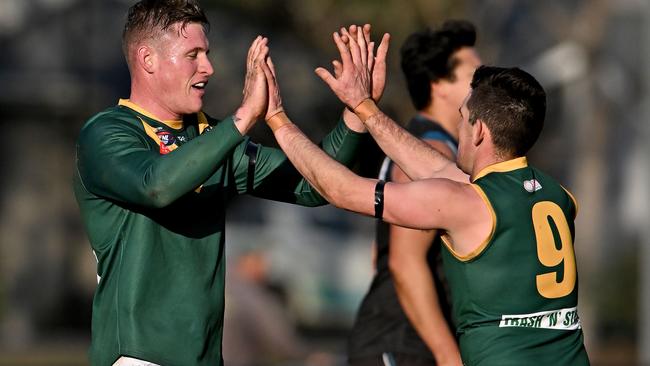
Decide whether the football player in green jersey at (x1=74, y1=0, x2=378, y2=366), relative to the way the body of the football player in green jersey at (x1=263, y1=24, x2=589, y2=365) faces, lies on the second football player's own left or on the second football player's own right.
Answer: on the second football player's own left

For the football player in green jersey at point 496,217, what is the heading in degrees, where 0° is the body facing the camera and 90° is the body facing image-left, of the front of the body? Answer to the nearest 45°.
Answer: approximately 135°

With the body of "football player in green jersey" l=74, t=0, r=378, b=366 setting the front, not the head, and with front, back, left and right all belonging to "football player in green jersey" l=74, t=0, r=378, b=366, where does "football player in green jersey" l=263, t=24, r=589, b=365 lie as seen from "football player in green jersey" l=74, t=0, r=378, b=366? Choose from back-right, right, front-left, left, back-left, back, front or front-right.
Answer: front-left

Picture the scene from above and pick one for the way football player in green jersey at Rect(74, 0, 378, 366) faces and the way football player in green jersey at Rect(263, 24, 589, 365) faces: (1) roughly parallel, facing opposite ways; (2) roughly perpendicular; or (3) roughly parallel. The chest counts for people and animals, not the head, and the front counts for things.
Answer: roughly parallel, facing opposite ways

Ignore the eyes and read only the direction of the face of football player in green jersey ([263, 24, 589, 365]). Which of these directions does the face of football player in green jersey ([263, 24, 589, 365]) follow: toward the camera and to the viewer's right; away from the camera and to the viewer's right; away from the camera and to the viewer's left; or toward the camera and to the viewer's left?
away from the camera and to the viewer's left

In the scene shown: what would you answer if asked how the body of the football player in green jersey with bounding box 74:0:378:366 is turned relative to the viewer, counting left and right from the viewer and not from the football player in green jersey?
facing the viewer and to the right of the viewer
